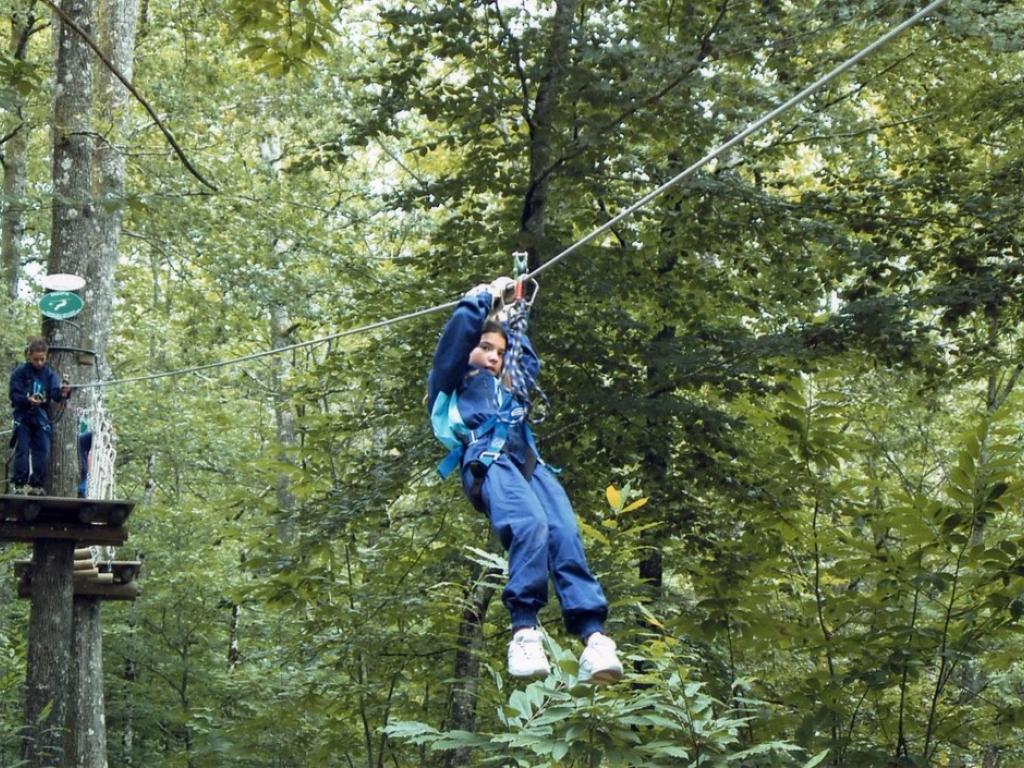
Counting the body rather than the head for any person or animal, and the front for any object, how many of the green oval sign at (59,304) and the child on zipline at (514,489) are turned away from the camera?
0

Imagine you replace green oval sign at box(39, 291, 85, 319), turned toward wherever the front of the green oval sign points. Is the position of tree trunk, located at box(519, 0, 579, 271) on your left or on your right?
on your left

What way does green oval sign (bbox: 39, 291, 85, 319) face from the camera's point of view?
toward the camera

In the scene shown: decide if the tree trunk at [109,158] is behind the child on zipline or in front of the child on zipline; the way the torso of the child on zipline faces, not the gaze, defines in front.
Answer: behind
